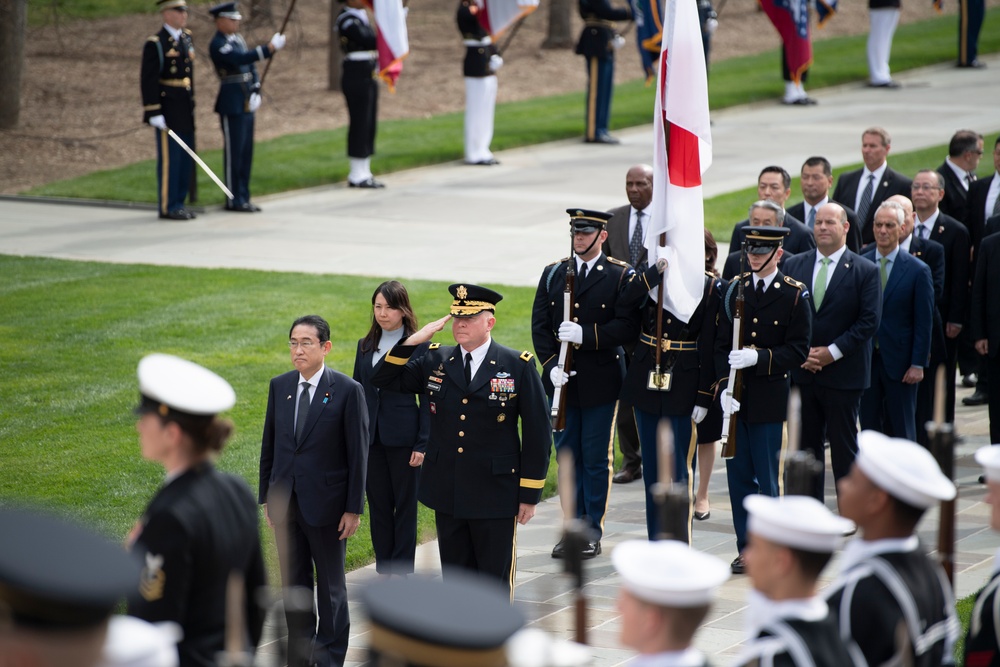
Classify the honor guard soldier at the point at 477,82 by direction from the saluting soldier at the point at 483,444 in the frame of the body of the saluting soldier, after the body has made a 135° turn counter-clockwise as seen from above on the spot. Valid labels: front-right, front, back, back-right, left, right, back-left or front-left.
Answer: left

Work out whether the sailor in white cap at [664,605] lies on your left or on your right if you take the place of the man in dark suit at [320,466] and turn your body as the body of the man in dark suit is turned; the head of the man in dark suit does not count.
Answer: on your left

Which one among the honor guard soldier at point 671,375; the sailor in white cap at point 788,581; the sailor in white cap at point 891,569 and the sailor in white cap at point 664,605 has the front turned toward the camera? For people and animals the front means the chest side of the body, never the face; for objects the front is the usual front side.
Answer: the honor guard soldier

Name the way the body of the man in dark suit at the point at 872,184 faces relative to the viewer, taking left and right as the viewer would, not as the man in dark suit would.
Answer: facing the viewer and to the left of the viewer

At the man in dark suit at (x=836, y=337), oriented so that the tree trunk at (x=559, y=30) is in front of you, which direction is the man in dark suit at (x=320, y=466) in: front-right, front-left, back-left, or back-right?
back-left

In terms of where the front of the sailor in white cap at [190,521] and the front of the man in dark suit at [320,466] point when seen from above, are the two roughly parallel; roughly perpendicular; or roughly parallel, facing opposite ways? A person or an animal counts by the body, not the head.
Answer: roughly perpendicular

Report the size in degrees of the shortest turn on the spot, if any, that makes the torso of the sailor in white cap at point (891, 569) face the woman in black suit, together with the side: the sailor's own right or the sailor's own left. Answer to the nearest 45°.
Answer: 0° — they already face them

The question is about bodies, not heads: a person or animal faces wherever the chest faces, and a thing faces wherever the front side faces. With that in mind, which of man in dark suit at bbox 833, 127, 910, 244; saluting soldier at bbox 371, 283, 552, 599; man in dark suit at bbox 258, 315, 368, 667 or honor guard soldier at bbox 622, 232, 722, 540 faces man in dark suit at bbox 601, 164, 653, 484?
man in dark suit at bbox 833, 127, 910, 244

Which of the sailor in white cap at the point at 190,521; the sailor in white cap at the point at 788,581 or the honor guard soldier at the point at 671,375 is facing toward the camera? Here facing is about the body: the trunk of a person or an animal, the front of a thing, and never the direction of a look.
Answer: the honor guard soldier
